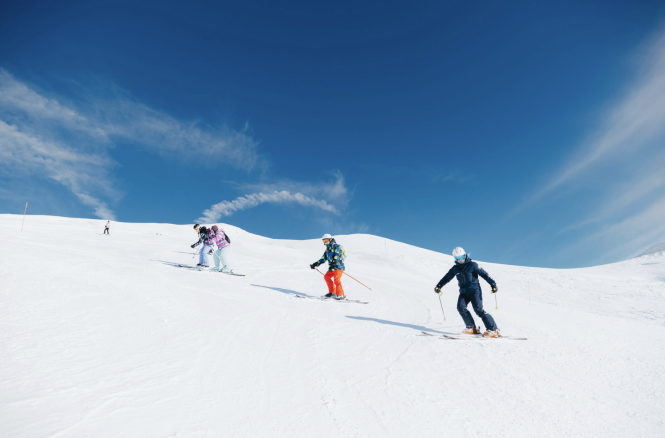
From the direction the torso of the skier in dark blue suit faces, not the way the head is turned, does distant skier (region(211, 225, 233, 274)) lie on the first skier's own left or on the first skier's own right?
on the first skier's own right

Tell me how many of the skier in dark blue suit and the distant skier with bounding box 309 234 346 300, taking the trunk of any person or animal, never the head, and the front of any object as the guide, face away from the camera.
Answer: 0

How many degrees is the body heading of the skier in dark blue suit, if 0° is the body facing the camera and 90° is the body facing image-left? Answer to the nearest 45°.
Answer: approximately 45°

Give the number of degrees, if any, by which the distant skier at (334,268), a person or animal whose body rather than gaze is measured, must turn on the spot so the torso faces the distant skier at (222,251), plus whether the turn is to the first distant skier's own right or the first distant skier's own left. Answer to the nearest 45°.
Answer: approximately 90° to the first distant skier's own right

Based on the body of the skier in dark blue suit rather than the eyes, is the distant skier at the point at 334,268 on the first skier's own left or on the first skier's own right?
on the first skier's own right

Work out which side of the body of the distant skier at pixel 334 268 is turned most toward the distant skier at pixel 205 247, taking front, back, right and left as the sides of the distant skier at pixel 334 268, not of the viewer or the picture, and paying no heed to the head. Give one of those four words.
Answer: right
